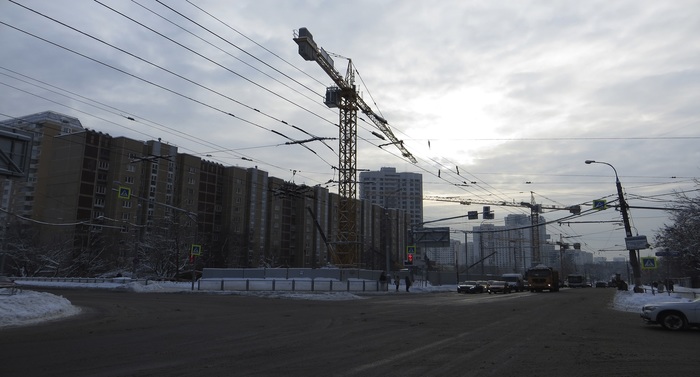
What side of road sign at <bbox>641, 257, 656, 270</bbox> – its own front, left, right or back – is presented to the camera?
front

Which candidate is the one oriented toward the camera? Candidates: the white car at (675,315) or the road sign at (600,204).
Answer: the road sign

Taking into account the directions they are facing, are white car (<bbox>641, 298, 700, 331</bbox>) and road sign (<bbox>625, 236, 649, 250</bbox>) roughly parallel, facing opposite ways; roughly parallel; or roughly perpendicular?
roughly perpendicular

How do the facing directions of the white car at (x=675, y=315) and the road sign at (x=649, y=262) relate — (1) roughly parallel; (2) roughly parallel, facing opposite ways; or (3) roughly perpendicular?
roughly perpendicular

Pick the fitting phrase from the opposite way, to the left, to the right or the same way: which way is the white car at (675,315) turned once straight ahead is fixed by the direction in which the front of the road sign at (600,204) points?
to the right

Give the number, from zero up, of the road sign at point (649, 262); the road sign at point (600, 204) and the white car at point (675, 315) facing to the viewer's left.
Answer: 1

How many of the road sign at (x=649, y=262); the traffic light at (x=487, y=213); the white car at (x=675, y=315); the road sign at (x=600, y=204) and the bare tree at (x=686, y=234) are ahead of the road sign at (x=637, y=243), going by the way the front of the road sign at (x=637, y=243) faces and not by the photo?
1

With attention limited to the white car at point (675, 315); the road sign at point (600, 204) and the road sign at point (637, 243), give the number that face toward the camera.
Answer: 2

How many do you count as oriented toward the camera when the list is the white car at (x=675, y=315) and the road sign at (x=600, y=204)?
1

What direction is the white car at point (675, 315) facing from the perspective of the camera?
to the viewer's left

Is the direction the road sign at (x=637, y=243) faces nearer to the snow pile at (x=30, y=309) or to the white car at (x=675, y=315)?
the white car

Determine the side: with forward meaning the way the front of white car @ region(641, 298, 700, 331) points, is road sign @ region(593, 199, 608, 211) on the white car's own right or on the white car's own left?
on the white car's own right

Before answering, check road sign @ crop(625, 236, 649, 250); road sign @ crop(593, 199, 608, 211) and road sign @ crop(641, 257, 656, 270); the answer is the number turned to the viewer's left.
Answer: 0

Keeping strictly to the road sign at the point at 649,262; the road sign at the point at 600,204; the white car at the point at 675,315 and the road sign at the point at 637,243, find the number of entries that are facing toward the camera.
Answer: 3

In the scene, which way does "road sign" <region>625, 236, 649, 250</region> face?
toward the camera

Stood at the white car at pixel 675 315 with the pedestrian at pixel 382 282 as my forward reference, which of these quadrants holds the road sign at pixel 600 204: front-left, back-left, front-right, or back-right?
front-right

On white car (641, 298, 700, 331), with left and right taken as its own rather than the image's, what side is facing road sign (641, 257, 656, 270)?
right
